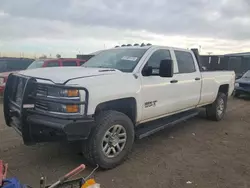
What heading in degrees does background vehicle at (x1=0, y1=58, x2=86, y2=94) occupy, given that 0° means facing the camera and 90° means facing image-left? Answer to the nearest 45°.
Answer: approximately 45°

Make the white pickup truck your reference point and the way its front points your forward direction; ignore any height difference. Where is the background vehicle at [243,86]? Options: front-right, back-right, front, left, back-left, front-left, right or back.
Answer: back

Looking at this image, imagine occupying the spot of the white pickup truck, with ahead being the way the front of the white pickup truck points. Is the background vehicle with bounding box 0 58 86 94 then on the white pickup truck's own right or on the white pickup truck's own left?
on the white pickup truck's own right

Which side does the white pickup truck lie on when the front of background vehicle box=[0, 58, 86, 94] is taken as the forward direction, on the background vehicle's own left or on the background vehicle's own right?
on the background vehicle's own left
